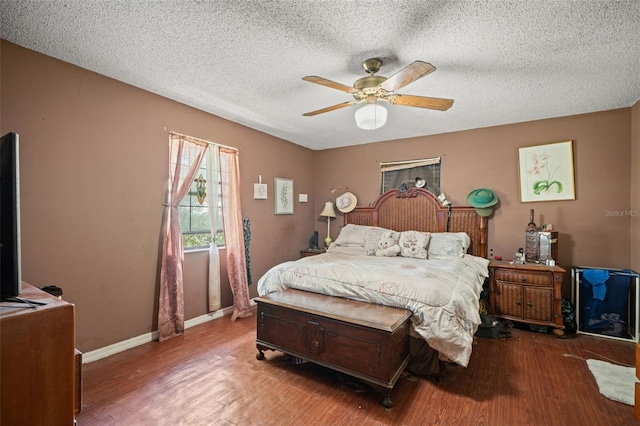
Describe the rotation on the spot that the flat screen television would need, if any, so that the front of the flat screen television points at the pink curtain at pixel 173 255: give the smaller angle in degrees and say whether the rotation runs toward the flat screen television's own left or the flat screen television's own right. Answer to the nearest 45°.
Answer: approximately 45° to the flat screen television's own left

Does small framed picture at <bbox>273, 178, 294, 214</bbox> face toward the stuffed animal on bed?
yes

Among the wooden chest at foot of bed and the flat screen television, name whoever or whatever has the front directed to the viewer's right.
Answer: the flat screen television

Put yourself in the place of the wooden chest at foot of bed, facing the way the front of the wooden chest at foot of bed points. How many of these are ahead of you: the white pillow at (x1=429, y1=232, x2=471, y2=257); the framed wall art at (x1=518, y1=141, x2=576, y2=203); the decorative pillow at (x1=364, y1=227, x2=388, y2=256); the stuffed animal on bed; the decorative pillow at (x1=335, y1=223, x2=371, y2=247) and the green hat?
0

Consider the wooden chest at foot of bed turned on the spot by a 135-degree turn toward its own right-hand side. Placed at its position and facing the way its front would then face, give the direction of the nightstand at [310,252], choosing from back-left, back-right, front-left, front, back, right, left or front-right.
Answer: front

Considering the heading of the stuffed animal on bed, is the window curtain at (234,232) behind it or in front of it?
in front

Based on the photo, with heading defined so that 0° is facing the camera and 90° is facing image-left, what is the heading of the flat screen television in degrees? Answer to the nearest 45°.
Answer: approximately 270°

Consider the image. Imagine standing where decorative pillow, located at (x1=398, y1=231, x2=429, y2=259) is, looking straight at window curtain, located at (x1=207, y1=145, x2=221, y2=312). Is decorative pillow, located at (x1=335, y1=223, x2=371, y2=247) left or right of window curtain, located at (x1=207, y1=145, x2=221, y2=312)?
right

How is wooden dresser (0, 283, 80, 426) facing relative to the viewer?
to the viewer's right

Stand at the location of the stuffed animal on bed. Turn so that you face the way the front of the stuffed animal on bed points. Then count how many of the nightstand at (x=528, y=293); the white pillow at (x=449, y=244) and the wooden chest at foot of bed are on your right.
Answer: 0

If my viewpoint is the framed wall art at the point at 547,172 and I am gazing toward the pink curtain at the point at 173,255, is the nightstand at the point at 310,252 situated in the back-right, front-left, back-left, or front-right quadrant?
front-right

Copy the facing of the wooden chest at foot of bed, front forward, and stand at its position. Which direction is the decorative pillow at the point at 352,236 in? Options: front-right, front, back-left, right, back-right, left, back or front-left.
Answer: back-right

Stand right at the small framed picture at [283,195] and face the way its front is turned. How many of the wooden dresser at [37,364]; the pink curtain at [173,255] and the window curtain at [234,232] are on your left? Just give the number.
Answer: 0

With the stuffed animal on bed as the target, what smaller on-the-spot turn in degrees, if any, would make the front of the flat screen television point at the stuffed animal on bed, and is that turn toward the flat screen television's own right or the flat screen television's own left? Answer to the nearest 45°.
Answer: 0° — it already faces it

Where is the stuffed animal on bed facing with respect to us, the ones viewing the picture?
facing the viewer and to the left of the viewer

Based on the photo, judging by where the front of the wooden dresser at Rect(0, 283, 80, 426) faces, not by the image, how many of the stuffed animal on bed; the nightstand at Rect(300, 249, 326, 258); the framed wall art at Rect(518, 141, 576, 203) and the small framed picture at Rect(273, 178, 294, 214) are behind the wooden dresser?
0

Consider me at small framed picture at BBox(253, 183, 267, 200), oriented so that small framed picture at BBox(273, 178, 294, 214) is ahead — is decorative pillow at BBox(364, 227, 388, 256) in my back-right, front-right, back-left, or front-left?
front-right

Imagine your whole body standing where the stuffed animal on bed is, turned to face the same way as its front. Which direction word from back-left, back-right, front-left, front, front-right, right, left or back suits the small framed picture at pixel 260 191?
front-right

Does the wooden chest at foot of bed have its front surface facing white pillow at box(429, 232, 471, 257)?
no
